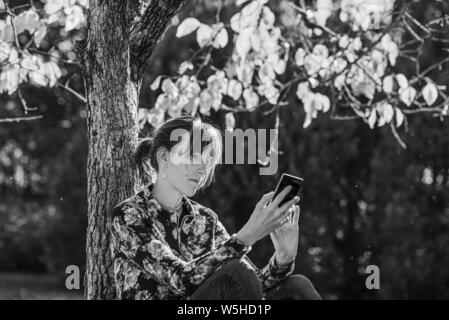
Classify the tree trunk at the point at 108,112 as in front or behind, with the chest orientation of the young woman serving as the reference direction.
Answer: behind

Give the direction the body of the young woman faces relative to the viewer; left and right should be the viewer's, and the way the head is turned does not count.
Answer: facing the viewer and to the right of the viewer

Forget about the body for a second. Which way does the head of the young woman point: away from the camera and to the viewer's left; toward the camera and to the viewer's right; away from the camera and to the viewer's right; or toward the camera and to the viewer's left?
toward the camera and to the viewer's right
